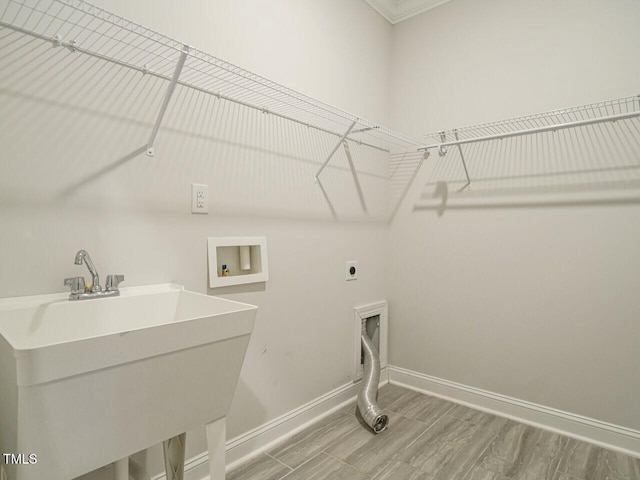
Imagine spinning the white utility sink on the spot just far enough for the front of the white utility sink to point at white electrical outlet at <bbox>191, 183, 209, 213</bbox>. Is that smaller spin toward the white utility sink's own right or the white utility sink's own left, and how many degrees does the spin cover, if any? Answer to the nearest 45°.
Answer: approximately 90° to the white utility sink's own left

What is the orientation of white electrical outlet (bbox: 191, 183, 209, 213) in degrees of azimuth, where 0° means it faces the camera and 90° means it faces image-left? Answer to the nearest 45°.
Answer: approximately 315°

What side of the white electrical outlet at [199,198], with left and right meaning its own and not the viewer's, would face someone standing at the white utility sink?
right

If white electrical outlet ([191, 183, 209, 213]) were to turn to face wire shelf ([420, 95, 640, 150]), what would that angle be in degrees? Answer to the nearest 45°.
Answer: approximately 45° to its left

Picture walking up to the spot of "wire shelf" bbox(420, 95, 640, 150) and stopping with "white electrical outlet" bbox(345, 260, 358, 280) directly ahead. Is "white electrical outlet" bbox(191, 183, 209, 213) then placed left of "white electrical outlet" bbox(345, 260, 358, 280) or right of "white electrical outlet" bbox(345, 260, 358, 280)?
left

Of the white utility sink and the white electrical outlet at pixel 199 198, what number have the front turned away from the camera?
0

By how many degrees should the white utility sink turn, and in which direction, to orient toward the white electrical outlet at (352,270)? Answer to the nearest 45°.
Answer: approximately 90° to its left

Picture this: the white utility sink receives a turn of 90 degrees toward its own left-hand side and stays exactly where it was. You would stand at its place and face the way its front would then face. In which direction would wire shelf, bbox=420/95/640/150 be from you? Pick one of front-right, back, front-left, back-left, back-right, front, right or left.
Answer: front-right

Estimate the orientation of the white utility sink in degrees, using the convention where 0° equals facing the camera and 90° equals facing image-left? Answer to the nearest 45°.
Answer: approximately 315°
